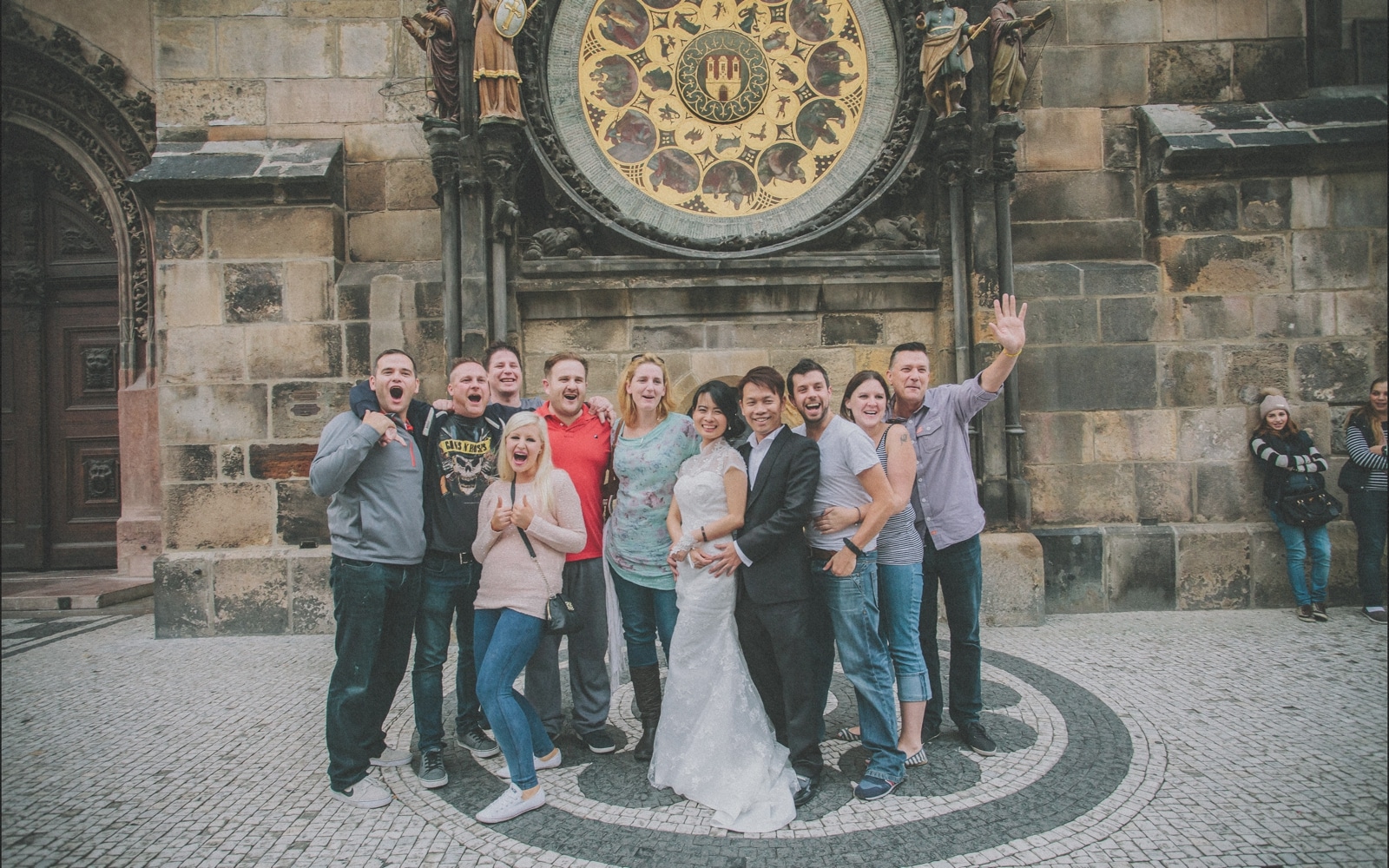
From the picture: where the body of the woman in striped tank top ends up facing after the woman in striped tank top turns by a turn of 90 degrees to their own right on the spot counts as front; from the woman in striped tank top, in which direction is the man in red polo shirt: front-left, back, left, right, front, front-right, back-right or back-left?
front-left

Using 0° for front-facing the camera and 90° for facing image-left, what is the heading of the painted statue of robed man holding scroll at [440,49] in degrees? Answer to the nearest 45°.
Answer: approximately 45°

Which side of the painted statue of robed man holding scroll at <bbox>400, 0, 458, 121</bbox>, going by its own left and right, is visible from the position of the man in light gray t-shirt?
left

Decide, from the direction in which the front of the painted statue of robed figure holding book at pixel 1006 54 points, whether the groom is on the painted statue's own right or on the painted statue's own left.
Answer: on the painted statue's own right

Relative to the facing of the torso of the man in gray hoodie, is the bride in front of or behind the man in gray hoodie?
in front

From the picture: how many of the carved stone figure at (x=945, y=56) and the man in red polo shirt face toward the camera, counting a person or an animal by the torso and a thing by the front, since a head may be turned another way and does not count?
2
